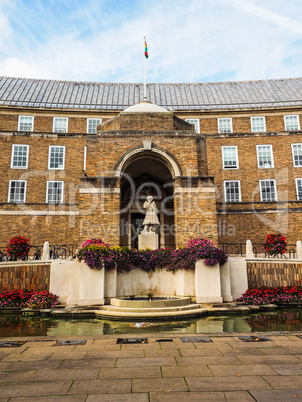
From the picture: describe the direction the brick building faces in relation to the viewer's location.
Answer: facing the viewer

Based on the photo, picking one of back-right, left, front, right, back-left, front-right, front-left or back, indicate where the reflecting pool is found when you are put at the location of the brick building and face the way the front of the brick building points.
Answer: front

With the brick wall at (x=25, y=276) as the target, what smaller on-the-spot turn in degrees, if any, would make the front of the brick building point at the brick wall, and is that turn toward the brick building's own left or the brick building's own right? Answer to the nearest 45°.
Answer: approximately 45° to the brick building's own right

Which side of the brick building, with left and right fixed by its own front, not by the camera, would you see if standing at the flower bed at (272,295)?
front

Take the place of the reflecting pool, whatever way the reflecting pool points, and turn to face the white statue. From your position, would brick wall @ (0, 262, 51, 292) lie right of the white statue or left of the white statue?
left

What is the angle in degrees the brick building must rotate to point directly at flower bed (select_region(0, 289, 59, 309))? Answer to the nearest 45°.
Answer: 0° — it already faces it

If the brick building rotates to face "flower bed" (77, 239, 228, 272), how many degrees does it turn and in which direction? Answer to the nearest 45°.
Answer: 0° — it already faces it

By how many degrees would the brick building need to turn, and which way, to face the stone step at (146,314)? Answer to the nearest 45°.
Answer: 0° — it already faces it
